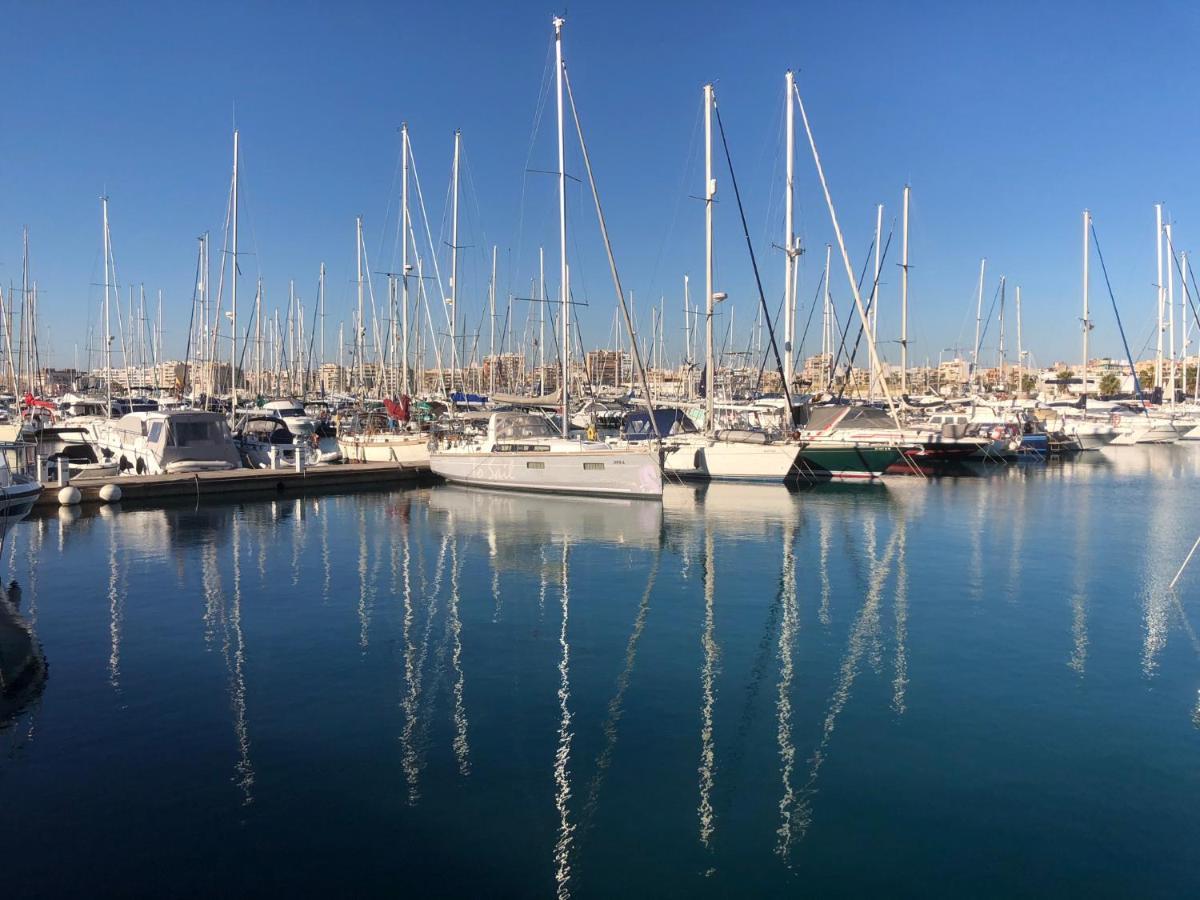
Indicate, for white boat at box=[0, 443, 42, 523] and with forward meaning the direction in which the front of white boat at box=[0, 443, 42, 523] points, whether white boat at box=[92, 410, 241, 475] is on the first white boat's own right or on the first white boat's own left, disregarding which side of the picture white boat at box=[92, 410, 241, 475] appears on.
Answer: on the first white boat's own left

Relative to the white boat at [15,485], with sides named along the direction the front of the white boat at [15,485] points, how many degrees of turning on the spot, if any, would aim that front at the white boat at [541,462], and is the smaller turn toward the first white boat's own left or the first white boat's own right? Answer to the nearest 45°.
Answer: approximately 90° to the first white boat's own left

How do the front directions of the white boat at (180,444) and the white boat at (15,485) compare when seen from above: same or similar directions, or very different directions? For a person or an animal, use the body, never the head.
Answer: very different directions

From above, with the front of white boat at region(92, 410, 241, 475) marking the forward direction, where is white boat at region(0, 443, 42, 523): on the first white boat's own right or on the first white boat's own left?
on the first white boat's own left

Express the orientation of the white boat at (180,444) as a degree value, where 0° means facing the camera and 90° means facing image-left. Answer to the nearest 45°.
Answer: approximately 135°

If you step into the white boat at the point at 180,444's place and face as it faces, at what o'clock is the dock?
The dock is roughly at 6 o'clock from the white boat.

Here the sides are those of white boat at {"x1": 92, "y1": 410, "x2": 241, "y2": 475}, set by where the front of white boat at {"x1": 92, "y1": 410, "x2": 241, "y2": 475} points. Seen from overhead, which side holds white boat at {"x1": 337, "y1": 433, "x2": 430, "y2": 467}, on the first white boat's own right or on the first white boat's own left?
on the first white boat's own right

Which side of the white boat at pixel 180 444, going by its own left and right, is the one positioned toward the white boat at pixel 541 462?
back

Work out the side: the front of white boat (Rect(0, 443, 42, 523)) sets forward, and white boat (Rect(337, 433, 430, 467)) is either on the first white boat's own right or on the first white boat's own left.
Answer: on the first white boat's own left
